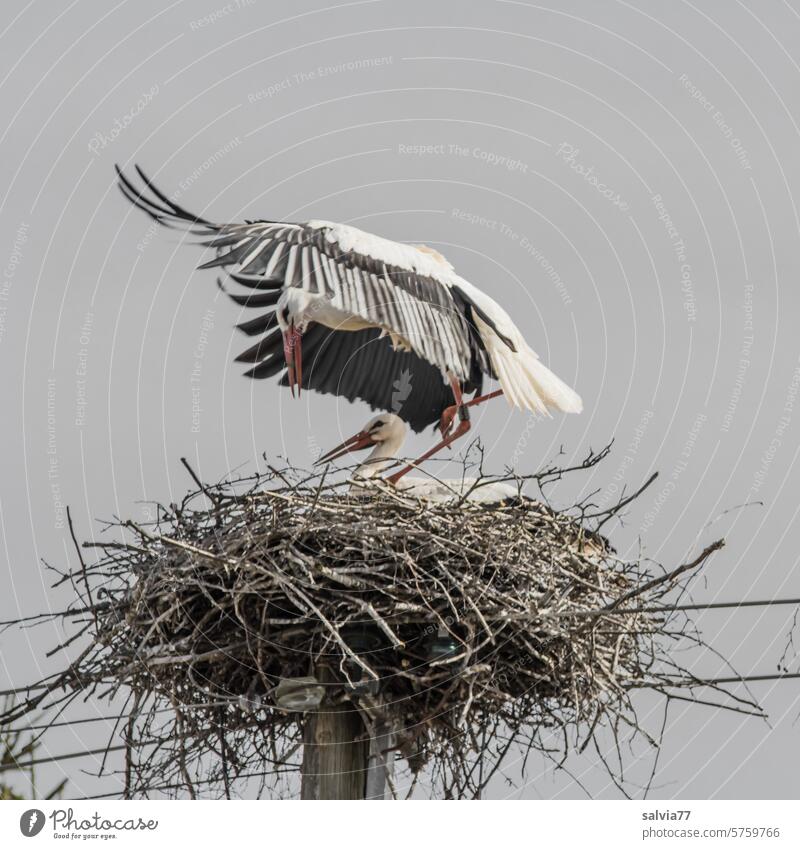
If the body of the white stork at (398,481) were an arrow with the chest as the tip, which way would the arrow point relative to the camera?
to the viewer's left
